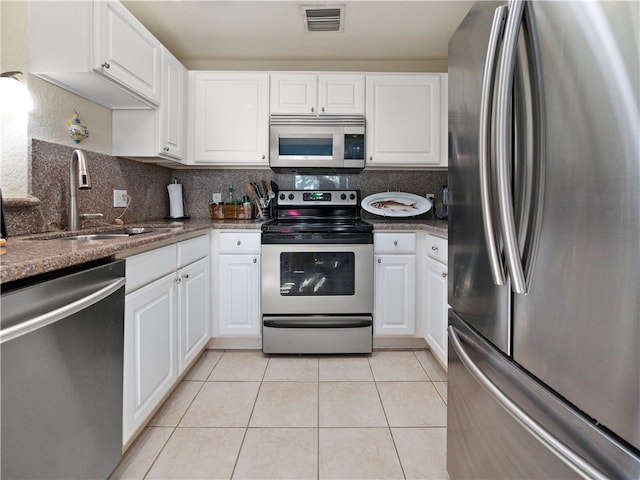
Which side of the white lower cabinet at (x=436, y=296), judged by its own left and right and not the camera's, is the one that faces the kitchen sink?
front

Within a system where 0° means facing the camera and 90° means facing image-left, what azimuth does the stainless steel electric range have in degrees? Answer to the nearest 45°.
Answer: approximately 0°

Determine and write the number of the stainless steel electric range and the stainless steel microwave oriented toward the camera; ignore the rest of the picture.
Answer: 2

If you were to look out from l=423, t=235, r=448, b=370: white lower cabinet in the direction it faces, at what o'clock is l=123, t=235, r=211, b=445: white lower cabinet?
l=123, t=235, r=211, b=445: white lower cabinet is roughly at 12 o'clock from l=423, t=235, r=448, b=370: white lower cabinet.

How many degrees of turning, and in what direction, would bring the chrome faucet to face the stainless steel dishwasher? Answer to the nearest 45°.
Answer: approximately 45° to its right

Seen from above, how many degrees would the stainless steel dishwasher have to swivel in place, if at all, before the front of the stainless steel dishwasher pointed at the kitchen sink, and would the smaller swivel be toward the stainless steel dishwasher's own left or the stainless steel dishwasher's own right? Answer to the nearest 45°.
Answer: approximately 135° to the stainless steel dishwasher's own left

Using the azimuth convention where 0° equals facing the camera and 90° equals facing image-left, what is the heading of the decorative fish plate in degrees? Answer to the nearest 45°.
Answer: approximately 0°

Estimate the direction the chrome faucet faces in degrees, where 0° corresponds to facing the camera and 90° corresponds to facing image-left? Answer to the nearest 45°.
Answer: approximately 315°

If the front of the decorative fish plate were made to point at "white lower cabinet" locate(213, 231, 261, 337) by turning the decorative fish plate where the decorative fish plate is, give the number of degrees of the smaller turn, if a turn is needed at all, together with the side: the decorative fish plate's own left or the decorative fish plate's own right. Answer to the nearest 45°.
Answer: approximately 45° to the decorative fish plate's own right

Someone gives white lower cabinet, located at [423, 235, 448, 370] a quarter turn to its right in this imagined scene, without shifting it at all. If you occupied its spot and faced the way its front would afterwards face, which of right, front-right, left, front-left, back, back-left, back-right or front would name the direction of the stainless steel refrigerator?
back-left

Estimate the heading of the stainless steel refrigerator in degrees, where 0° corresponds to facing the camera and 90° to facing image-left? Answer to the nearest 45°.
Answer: approximately 45°
